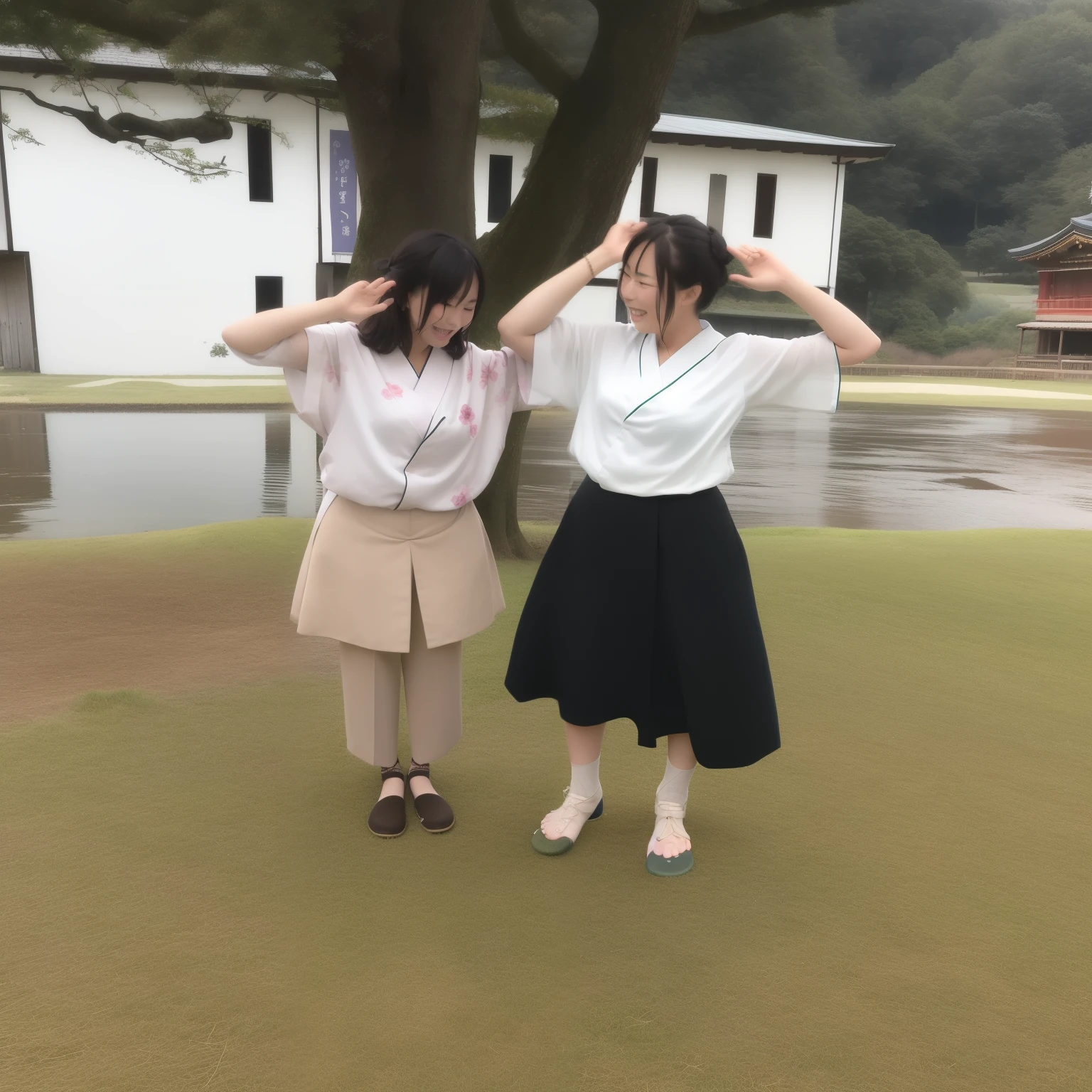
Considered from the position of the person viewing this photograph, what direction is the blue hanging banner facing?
facing the viewer

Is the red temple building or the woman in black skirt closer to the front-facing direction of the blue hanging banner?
the woman in black skirt

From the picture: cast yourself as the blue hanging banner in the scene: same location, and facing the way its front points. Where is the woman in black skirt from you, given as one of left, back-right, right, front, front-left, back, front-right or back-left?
front

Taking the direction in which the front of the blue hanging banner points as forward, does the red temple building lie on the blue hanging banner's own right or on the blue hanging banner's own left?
on the blue hanging banner's own left

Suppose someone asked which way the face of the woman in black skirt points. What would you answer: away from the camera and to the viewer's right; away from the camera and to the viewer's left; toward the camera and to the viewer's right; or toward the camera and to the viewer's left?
toward the camera and to the viewer's left
